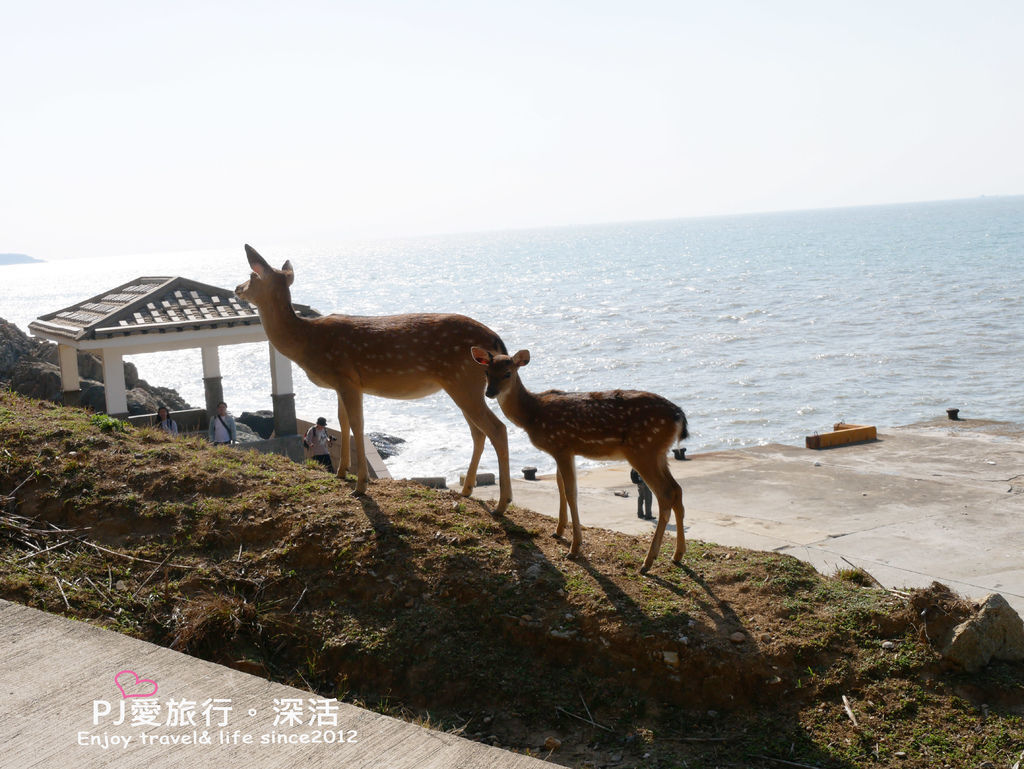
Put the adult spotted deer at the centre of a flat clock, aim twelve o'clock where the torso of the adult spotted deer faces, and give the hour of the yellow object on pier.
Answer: The yellow object on pier is roughly at 4 o'clock from the adult spotted deer.

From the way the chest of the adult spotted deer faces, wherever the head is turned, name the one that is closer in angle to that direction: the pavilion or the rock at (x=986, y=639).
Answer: the pavilion

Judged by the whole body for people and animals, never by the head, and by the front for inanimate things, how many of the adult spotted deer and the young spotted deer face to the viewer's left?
2

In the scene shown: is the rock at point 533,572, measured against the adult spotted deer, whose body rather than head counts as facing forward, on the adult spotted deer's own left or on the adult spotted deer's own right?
on the adult spotted deer's own left

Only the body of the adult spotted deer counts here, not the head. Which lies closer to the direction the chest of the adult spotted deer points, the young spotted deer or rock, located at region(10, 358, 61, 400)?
the rock

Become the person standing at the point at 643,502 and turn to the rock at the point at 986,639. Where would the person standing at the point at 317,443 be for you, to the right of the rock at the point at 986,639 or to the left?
right

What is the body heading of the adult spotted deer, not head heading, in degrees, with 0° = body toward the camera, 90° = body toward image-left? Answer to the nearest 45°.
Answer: approximately 90°

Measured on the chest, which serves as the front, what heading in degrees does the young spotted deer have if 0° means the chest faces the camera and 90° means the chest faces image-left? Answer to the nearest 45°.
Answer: approximately 90°

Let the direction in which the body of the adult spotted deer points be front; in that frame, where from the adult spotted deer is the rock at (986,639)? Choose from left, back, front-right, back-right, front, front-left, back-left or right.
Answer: back-left

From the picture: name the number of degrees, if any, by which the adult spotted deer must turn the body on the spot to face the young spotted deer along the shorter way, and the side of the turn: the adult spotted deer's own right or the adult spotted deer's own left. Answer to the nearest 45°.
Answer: approximately 135° to the adult spotted deer's own left
